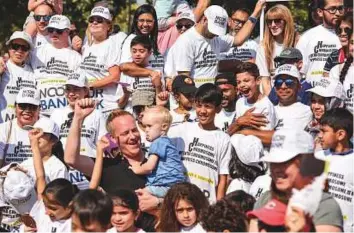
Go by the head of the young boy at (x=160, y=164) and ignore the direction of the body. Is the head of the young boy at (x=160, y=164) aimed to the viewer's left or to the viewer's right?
to the viewer's left

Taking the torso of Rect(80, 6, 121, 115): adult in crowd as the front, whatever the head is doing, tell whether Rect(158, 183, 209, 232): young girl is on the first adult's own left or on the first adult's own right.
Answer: on the first adult's own left

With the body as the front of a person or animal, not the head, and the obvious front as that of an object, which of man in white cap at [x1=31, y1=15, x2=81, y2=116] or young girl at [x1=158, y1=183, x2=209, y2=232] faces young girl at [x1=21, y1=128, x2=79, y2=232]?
the man in white cap

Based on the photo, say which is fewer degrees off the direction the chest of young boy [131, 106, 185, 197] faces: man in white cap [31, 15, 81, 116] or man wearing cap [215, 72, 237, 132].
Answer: the man in white cap

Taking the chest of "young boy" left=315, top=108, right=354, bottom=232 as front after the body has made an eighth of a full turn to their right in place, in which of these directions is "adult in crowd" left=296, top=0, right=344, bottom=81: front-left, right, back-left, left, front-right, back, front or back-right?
right

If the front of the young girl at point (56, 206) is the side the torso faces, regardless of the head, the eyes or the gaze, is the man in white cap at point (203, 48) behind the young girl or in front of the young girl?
behind

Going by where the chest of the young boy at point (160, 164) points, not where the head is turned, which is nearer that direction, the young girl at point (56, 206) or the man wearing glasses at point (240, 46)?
the young girl

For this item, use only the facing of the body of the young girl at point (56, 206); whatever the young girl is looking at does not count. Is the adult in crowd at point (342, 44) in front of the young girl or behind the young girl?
behind

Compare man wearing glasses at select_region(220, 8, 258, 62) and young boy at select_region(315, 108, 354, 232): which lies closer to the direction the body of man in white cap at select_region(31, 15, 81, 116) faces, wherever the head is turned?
the young boy

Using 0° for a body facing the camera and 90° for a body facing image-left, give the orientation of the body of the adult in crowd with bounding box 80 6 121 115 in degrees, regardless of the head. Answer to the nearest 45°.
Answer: approximately 45°

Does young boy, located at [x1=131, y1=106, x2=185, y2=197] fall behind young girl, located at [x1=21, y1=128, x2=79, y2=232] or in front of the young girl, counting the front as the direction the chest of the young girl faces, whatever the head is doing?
behind
